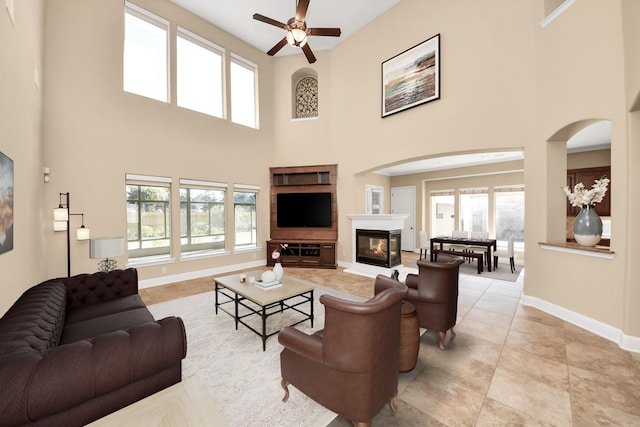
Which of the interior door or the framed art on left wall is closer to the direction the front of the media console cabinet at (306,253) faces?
the framed art on left wall

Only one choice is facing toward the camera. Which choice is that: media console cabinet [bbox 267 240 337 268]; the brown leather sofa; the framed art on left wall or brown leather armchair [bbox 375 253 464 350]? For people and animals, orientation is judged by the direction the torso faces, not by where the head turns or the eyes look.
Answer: the media console cabinet

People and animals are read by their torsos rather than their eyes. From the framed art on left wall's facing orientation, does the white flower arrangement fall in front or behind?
in front

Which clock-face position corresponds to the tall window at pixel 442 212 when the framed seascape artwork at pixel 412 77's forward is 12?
The tall window is roughly at 5 o'clock from the framed seascape artwork.

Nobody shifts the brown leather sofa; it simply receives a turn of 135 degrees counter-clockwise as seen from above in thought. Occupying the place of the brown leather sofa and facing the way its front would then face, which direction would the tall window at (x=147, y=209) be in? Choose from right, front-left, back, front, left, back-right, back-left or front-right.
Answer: front-right

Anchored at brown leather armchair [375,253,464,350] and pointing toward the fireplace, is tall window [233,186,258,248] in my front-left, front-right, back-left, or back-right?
front-left

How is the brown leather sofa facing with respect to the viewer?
to the viewer's right

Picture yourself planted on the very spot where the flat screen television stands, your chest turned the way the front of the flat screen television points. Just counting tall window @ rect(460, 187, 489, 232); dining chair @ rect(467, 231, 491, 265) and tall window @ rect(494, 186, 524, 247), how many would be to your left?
3

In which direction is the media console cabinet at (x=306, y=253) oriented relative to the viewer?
toward the camera

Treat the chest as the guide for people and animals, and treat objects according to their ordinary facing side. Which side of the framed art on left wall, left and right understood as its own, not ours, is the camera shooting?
right

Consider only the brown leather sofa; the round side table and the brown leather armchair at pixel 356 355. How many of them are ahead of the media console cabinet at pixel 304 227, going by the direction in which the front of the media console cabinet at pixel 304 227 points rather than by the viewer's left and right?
3

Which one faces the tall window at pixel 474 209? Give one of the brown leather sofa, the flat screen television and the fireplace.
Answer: the brown leather sofa

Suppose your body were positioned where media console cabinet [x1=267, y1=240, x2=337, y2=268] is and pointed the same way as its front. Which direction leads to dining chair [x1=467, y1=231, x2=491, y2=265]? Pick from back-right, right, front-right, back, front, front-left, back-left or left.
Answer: left
